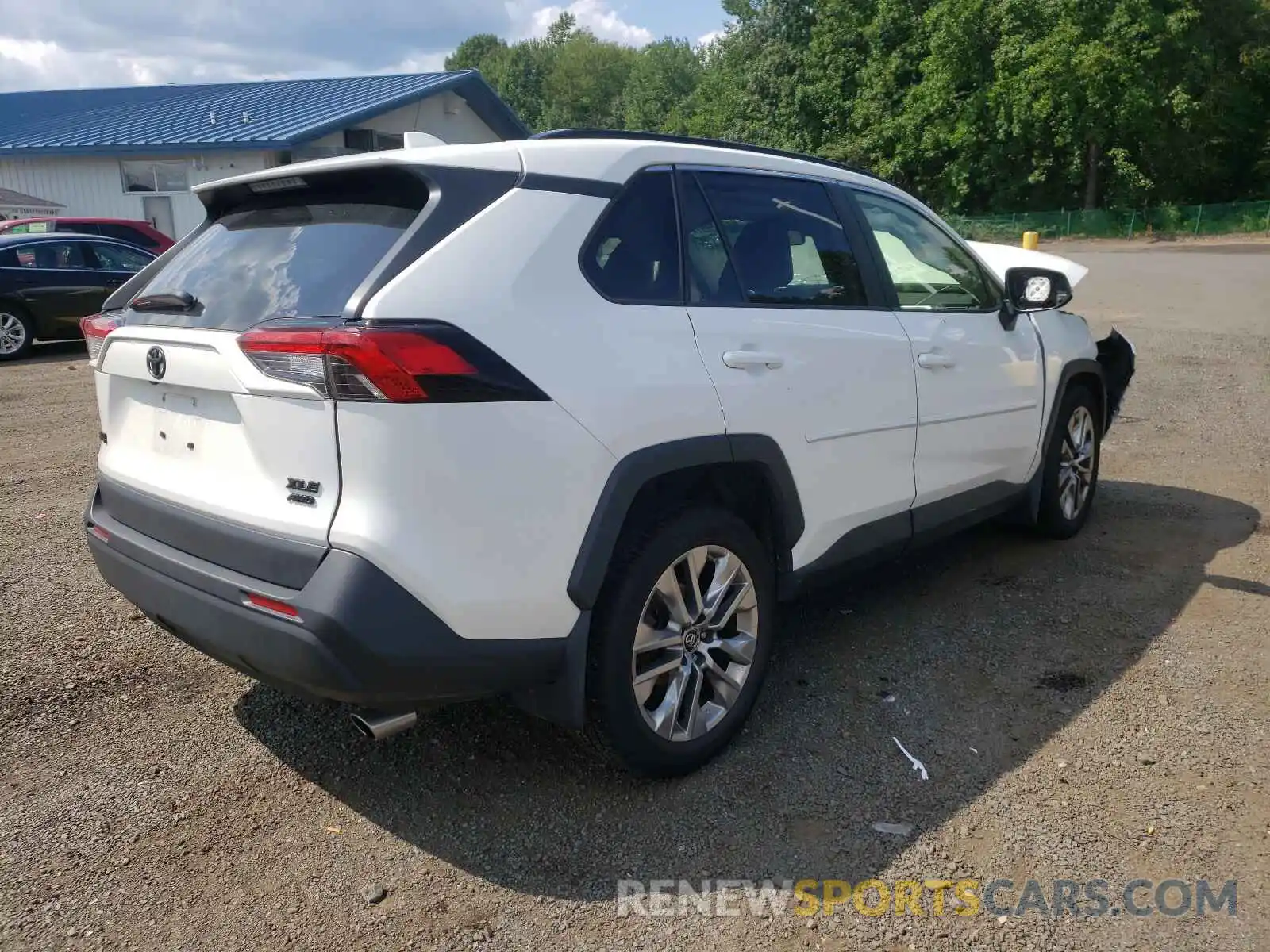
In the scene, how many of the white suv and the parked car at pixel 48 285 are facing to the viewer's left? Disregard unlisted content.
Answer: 0

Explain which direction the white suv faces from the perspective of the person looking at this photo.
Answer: facing away from the viewer and to the right of the viewer

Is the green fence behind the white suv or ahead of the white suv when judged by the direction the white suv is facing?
ahead

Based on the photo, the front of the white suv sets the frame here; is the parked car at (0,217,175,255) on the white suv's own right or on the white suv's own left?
on the white suv's own left

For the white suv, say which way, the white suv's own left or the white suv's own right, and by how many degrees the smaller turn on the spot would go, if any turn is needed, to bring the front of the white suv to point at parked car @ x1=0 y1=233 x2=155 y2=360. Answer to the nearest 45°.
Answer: approximately 90° to the white suv's own left

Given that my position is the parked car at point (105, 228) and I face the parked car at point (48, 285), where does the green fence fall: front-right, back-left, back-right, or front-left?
back-left

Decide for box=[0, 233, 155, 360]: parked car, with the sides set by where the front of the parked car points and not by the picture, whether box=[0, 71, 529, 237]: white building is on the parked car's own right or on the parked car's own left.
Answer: on the parked car's own left

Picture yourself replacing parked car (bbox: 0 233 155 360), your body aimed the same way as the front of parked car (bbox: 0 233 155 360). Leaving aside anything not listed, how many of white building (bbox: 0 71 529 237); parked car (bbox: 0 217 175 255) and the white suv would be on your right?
1

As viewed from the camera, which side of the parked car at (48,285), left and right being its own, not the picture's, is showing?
right

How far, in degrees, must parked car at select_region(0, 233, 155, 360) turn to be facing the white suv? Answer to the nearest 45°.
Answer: approximately 90° to its right
